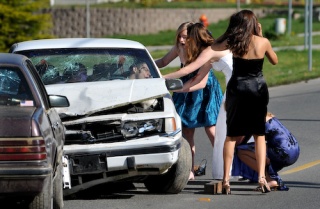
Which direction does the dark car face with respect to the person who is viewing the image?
facing away from the viewer

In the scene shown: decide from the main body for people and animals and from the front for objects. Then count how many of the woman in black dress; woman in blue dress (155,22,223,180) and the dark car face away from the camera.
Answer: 2

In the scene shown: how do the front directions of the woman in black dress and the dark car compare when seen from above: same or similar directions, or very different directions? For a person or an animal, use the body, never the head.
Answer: same or similar directions

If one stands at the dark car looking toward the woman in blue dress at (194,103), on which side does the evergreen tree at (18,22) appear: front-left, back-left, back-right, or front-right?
front-left

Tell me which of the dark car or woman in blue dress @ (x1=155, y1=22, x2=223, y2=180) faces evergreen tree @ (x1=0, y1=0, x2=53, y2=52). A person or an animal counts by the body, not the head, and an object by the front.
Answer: the dark car

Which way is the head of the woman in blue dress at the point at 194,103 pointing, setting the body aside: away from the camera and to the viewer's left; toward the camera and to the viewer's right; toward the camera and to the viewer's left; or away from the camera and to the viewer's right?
toward the camera and to the viewer's left

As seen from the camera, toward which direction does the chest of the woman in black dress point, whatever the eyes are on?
away from the camera

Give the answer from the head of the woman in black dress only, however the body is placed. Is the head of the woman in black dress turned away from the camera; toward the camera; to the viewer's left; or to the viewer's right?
away from the camera

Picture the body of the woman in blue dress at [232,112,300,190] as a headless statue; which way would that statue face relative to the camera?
to the viewer's left

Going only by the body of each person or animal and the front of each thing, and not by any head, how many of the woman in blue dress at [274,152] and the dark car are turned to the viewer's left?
1

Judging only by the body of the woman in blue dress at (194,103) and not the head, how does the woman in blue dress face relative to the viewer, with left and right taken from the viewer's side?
facing the viewer and to the left of the viewer
